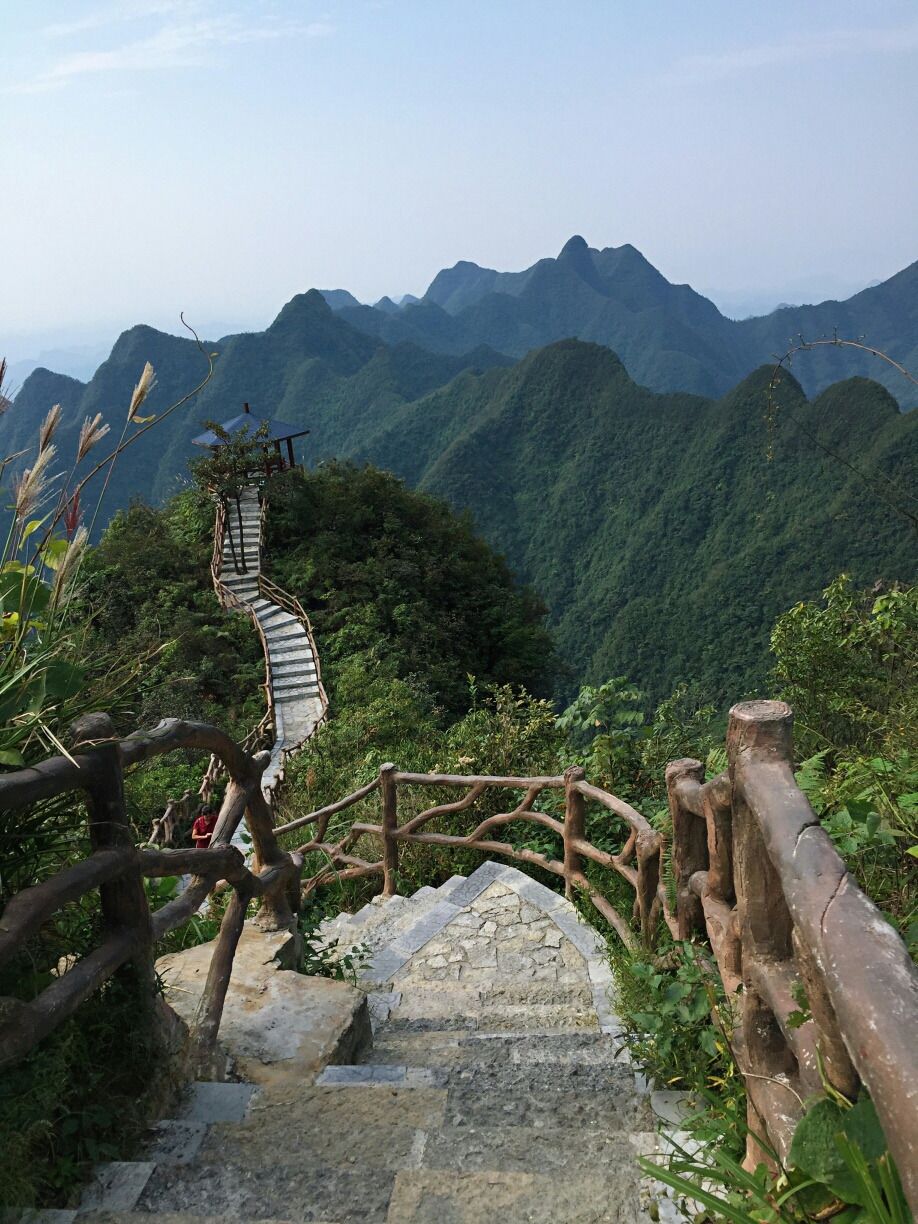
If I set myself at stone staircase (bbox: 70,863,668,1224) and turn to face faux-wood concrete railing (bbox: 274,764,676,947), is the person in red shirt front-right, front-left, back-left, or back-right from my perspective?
front-left

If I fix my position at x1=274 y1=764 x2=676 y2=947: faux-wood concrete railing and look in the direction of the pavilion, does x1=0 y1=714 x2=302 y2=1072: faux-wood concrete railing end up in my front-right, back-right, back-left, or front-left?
back-left

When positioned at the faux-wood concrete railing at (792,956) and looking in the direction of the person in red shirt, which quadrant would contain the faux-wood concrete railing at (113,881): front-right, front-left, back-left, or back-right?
front-left

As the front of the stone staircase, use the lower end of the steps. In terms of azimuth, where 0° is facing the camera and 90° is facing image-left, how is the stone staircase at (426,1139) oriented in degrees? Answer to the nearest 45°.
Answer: approximately 180°

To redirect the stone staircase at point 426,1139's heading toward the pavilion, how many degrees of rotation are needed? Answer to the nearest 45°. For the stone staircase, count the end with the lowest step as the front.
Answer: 0° — it already faces it

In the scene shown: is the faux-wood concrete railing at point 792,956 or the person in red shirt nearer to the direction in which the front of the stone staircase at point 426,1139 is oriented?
the person in red shirt

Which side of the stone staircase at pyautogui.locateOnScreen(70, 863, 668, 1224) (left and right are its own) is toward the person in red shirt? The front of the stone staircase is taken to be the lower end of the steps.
front

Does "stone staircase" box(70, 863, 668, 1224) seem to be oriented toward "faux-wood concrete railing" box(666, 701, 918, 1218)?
no

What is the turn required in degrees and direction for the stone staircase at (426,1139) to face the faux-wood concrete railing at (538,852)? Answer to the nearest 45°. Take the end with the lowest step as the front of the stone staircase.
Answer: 0° — it already faces it
